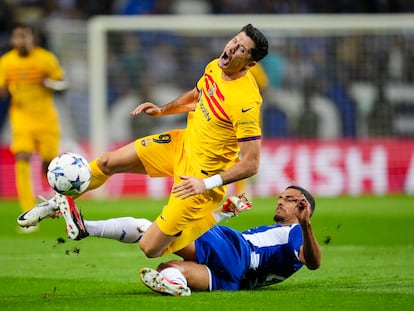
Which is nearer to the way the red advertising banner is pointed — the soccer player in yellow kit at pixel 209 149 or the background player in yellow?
the soccer player in yellow kit

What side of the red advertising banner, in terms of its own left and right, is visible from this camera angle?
front

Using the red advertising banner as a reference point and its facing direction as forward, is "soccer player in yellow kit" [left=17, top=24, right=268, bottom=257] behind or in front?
in front

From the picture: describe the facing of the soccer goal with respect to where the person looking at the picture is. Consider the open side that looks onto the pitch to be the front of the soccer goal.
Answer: facing the viewer

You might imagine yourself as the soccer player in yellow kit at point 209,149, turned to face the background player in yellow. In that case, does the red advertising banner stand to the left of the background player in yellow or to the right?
right

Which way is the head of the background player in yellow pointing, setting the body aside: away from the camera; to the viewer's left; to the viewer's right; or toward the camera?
toward the camera

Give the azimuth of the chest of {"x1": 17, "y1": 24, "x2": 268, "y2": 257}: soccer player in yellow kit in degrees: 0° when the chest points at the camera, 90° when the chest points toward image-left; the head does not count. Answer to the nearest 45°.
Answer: approximately 45°

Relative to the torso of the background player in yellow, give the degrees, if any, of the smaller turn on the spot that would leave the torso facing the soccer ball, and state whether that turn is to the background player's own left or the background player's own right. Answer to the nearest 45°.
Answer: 0° — they already face it

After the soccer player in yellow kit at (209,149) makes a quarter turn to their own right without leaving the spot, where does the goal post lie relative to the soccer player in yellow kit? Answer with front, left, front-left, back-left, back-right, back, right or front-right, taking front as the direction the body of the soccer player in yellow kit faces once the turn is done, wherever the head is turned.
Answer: front-right

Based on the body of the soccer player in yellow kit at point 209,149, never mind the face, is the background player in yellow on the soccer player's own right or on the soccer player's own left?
on the soccer player's own right

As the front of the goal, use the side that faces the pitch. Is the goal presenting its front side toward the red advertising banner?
no

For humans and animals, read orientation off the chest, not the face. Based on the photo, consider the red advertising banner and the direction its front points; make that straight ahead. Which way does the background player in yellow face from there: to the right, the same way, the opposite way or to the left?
the same way

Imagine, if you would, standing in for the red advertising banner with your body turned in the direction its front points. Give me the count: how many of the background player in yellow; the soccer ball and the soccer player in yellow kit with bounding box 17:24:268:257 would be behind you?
0

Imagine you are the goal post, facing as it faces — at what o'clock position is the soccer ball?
The soccer ball is roughly at 12 o'clock from the goal post.
